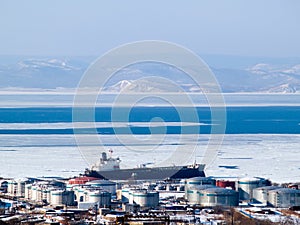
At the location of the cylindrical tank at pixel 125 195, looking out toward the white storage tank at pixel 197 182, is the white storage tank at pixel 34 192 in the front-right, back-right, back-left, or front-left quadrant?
back-left

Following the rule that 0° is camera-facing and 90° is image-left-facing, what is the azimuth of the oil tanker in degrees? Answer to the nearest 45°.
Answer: approximately 270°

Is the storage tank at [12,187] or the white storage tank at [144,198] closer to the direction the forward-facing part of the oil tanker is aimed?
the white storage tank

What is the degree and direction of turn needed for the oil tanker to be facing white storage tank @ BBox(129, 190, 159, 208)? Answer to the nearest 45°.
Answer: approximately 90° to its right

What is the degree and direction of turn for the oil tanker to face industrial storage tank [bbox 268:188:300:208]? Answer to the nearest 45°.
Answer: approximately 45° to its right

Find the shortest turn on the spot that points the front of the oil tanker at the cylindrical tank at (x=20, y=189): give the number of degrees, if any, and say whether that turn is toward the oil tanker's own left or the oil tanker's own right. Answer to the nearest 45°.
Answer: approximately 135° to the oil tanker's own right

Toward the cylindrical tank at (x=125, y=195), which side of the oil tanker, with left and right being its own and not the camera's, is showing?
right
